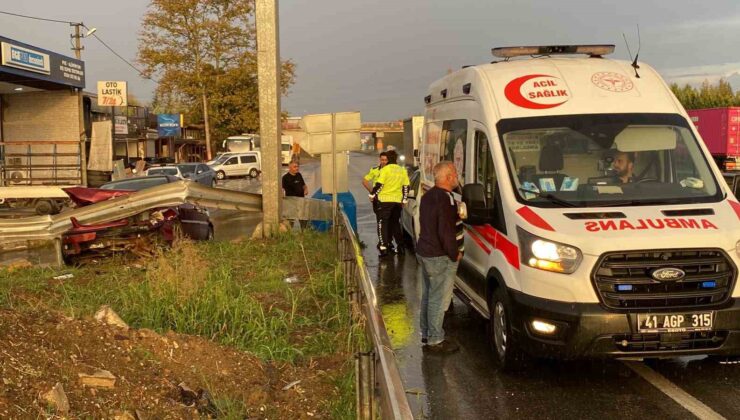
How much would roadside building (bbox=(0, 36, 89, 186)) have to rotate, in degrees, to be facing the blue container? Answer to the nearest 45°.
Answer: approximately 45° to its right

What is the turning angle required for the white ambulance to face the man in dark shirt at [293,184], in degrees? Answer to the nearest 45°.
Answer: approximately 180°

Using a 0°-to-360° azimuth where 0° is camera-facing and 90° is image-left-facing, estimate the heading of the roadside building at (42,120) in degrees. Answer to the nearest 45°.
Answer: approximately 315°

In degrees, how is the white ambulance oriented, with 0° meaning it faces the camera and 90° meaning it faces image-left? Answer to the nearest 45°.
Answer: approximately 315°

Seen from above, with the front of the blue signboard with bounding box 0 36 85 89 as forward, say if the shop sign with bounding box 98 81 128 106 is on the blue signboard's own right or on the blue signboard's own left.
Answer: on the blue signboard's own left

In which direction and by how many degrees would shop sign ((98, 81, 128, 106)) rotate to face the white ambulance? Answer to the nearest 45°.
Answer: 0° — it already faces it

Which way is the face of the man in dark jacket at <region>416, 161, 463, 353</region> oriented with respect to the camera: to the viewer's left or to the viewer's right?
to the viewer's right

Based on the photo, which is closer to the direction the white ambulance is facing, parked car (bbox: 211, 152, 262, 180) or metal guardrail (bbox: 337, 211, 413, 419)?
the metal guardrail

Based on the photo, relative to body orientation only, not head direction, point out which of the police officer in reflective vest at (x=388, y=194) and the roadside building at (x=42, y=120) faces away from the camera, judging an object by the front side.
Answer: the police officer in reflective vest

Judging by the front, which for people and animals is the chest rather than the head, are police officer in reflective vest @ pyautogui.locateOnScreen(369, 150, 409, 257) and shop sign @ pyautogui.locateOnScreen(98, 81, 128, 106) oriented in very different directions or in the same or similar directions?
very different directions

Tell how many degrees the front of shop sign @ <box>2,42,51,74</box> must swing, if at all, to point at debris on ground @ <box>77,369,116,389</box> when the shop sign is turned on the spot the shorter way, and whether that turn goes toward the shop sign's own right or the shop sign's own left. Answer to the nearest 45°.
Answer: approximately 45° to the shop sign's own right

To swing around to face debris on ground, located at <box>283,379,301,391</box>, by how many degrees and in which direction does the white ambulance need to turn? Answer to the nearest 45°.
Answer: approximately 90° to its right

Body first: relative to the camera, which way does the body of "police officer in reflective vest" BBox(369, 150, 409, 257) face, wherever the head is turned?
away from the camera

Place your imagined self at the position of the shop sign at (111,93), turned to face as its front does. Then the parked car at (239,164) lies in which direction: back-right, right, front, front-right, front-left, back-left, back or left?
back-left

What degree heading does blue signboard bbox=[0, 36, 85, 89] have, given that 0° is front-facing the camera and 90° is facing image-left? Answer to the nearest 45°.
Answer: approximately 315°

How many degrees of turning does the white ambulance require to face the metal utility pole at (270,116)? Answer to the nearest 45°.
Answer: approximately 180°
